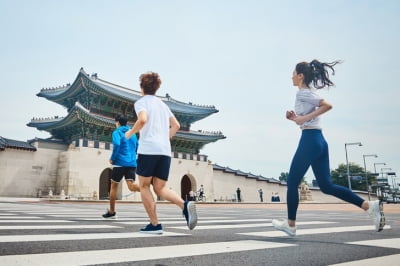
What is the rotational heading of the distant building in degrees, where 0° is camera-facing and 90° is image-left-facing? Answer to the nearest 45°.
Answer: approximately 315°

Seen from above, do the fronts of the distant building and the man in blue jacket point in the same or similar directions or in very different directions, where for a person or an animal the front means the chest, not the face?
very different directions

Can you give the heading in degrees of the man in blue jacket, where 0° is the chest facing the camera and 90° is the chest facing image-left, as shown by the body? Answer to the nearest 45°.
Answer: approximately 135°

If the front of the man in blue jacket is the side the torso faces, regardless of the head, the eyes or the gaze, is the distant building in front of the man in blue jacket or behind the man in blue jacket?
in front

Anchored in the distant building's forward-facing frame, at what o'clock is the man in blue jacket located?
The man in blue jacket is roughly at 1 o'clock from the distant building.
